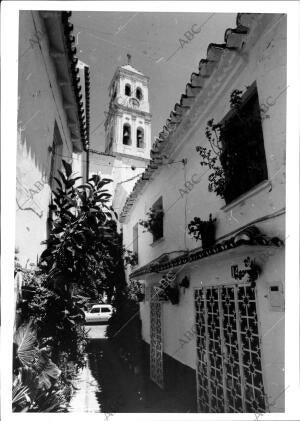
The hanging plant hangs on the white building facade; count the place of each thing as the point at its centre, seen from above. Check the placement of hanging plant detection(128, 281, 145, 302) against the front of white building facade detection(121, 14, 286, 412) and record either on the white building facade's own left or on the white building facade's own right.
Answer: on the white building facade's own right

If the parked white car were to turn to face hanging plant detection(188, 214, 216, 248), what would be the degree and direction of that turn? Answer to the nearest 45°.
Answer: approximately 90° to its left

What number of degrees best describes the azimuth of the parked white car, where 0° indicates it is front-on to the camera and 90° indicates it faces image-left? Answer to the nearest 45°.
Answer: approximately 90°

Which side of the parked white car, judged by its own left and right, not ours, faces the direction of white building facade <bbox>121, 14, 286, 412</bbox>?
left

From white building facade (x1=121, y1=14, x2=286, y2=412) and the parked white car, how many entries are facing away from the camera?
0

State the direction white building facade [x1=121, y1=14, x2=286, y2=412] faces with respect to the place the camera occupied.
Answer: facing the viewer and to the left of the viewer

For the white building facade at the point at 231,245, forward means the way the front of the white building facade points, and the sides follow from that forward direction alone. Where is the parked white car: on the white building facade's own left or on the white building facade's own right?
on the white building facade's own right

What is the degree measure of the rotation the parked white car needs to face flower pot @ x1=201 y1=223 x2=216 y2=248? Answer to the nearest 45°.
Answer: approximately 90° to its left

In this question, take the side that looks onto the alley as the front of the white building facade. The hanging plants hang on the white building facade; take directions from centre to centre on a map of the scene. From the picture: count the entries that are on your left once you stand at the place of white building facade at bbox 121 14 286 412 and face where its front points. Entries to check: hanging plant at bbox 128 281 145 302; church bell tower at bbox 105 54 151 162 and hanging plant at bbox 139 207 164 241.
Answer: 0
